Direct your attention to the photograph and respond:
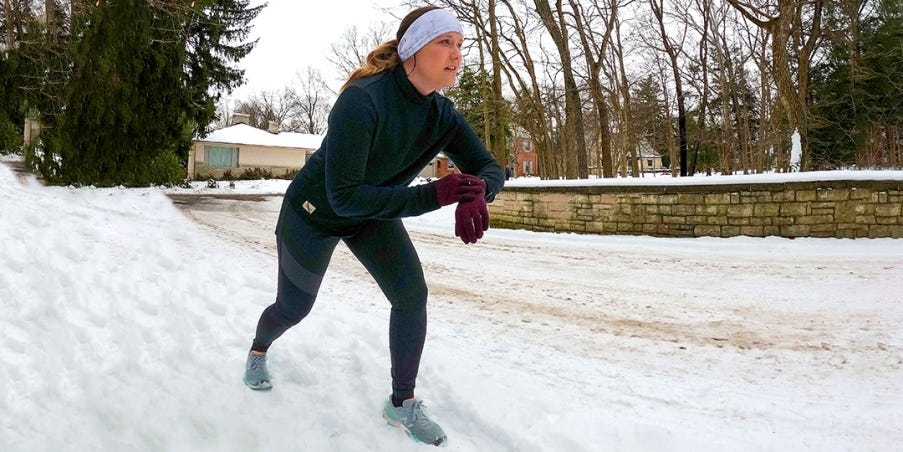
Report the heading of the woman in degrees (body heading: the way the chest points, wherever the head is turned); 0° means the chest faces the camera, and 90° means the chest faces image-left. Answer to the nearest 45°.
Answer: approximately 315°

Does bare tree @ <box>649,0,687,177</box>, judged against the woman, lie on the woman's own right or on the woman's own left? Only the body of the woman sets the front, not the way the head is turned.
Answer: on the woman's own left

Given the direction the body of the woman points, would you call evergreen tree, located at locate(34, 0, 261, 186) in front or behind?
behind

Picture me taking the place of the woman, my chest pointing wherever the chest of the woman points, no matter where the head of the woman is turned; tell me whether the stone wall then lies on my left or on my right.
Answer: on my left
